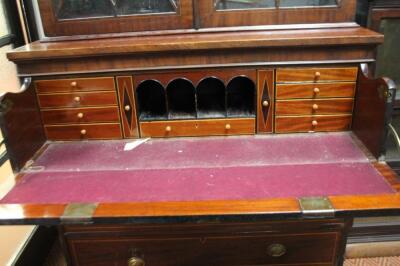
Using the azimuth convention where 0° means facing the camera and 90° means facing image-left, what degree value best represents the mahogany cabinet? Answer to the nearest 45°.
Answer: approximately 0°
